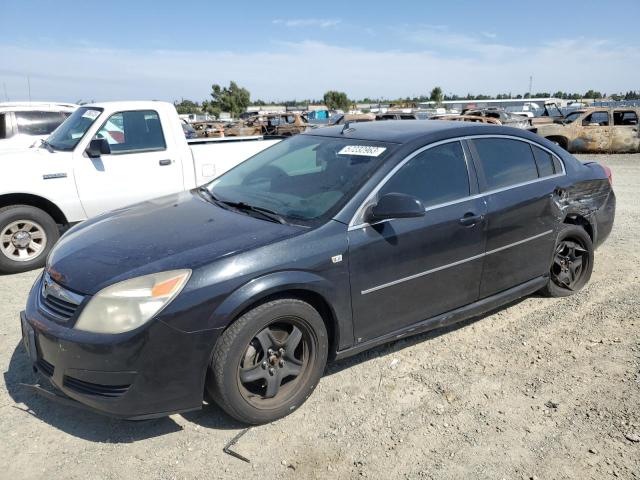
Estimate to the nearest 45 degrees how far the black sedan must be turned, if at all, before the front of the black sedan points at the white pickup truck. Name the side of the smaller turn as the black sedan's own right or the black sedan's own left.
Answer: approximately 90° to the black sedan's own right

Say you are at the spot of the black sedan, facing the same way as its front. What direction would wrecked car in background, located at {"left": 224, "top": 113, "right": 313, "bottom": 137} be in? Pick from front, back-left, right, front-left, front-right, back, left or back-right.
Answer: back-right

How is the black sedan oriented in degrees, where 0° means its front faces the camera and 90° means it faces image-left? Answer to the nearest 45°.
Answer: approximately 45°

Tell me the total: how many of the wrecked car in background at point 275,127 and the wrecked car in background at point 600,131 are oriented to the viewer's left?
2

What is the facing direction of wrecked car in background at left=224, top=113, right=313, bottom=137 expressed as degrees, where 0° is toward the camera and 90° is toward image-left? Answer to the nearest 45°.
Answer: approximately 90°

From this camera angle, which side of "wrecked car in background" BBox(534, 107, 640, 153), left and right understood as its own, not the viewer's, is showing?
left

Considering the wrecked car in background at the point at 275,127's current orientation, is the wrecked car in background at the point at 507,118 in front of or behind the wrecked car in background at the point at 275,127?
behind
